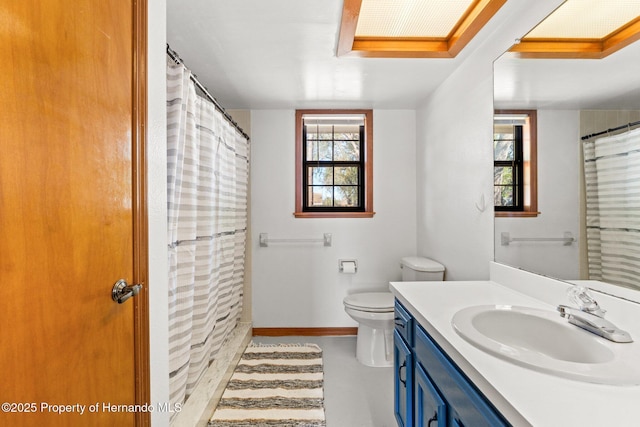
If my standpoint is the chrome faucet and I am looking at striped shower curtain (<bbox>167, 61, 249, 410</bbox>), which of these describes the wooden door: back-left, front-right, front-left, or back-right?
front-left

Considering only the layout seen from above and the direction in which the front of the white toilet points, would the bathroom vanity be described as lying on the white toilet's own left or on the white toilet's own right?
on the white toilet's own left

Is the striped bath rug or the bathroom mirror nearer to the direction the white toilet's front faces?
the striped bath rug

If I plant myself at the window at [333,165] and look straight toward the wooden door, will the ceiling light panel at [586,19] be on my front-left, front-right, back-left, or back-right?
front-left

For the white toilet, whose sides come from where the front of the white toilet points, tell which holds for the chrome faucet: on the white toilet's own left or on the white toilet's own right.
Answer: on the white toilet's own left
